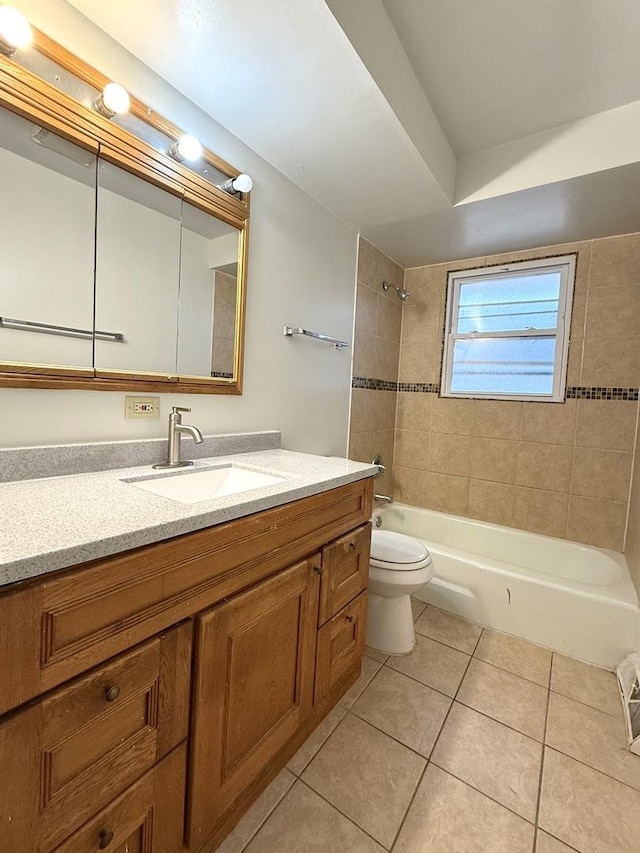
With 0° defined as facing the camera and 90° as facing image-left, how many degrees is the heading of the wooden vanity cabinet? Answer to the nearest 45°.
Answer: approximately 315°

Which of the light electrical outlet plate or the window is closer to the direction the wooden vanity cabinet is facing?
the window

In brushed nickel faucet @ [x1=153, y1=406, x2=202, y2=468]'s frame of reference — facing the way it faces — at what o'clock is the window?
The window is roughly at 10 o'clock from the brushed nickel faucet.

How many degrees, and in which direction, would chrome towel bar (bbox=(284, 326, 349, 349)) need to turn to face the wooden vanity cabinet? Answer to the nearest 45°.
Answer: approximately 45° to its right

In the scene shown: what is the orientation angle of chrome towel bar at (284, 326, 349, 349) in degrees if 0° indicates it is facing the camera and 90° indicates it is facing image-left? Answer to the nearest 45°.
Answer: approximately 315°

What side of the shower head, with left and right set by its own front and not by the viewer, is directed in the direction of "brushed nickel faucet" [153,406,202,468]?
right
